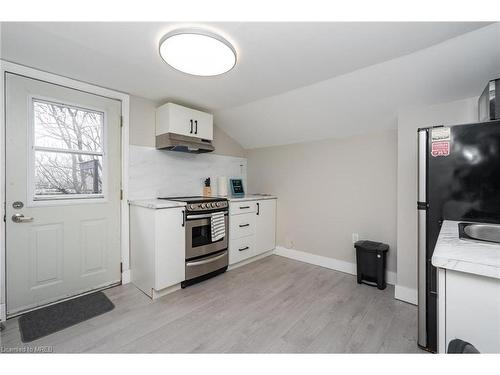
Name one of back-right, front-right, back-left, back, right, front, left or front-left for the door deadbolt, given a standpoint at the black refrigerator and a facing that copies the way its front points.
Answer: front-left

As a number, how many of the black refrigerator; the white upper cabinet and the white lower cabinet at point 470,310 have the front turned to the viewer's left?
2

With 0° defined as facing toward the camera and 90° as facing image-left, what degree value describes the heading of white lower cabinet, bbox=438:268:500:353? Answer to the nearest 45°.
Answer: approximately 90°

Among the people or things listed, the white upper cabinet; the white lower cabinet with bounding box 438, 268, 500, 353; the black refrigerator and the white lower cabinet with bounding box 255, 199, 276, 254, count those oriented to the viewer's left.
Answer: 2

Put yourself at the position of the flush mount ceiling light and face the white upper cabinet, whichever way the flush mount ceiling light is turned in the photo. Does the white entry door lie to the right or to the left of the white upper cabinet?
left

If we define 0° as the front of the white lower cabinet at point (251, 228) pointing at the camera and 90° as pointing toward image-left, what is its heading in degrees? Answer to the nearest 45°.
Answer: approximately 315°

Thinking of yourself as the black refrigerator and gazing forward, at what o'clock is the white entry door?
The white entry door is roughly at 11 o'clock from the black refrigerator.

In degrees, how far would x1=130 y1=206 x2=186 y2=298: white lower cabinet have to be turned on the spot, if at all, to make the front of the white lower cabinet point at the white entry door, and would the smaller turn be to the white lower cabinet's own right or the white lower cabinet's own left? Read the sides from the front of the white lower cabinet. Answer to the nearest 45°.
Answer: approximately 135° to the white lower cabinet's own right

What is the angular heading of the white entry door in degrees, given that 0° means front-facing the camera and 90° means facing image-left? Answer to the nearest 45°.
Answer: approximately 315°

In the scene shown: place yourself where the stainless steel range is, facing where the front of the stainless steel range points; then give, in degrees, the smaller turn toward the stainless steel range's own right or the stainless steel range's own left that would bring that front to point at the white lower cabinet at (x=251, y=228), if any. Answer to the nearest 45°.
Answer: approximately 90° to the stainless steel range's own left

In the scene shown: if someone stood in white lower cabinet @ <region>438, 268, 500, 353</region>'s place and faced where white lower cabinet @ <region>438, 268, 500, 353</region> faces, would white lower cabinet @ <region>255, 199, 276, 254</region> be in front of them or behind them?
in front
